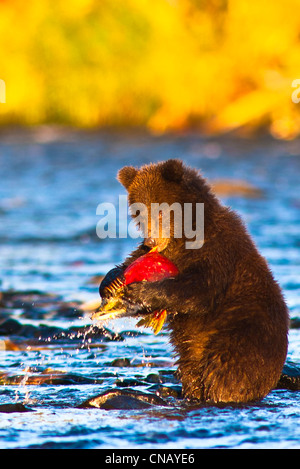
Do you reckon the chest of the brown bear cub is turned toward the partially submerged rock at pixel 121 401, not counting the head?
yes

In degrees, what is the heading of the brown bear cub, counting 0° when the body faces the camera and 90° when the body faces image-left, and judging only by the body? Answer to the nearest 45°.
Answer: approximately 90°
